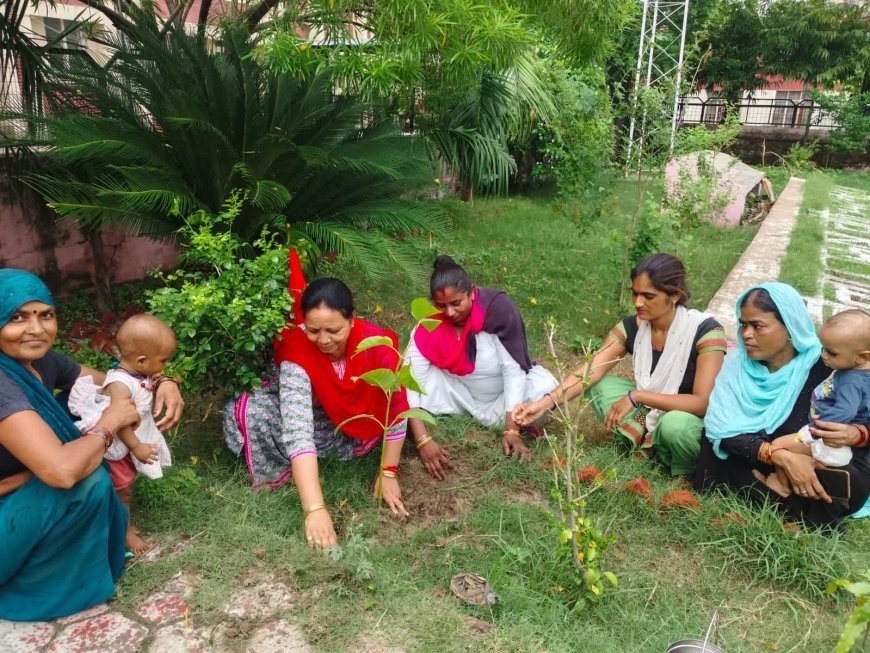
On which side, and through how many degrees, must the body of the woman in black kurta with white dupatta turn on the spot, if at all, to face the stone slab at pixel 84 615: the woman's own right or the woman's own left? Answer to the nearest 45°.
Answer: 0° — they already face it

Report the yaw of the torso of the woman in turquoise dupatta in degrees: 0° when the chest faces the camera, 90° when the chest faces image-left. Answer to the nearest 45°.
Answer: approximately 45°

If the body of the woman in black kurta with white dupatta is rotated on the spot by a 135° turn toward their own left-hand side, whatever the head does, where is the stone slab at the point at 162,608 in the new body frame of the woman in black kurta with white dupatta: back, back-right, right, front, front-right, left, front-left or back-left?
back-right

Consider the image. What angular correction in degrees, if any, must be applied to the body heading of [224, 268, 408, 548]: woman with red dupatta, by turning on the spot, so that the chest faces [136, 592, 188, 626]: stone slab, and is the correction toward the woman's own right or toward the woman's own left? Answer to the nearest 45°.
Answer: approximately 90° to the woman's own right

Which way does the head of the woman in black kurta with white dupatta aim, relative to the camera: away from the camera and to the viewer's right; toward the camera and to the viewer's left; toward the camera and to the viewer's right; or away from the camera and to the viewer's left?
toward the camera and to the viewer's left

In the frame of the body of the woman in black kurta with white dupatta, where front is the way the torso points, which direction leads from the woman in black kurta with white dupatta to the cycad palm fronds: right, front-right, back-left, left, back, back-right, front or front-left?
front-right

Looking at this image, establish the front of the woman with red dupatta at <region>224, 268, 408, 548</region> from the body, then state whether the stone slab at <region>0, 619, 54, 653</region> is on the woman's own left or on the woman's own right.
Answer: on the woman's own right

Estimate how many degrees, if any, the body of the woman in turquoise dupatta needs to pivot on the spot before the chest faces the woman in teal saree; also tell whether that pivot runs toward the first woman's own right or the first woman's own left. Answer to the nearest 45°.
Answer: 0° — they already face them

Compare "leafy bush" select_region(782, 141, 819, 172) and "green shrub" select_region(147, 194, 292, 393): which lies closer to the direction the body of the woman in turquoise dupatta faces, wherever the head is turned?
the green shrub

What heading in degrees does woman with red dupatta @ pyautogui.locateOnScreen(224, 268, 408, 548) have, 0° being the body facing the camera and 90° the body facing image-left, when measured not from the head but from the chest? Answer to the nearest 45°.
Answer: approximately 315°

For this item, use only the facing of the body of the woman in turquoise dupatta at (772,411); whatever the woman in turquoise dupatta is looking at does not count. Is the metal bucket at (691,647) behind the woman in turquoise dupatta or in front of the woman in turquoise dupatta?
in front

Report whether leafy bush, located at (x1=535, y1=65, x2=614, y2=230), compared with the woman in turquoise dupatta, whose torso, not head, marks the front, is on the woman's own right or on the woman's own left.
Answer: on the woman's own right

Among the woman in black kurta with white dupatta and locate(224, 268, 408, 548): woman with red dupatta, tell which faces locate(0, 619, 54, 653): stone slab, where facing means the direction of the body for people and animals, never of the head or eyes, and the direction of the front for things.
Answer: the woman in black kurta with white dupatta
